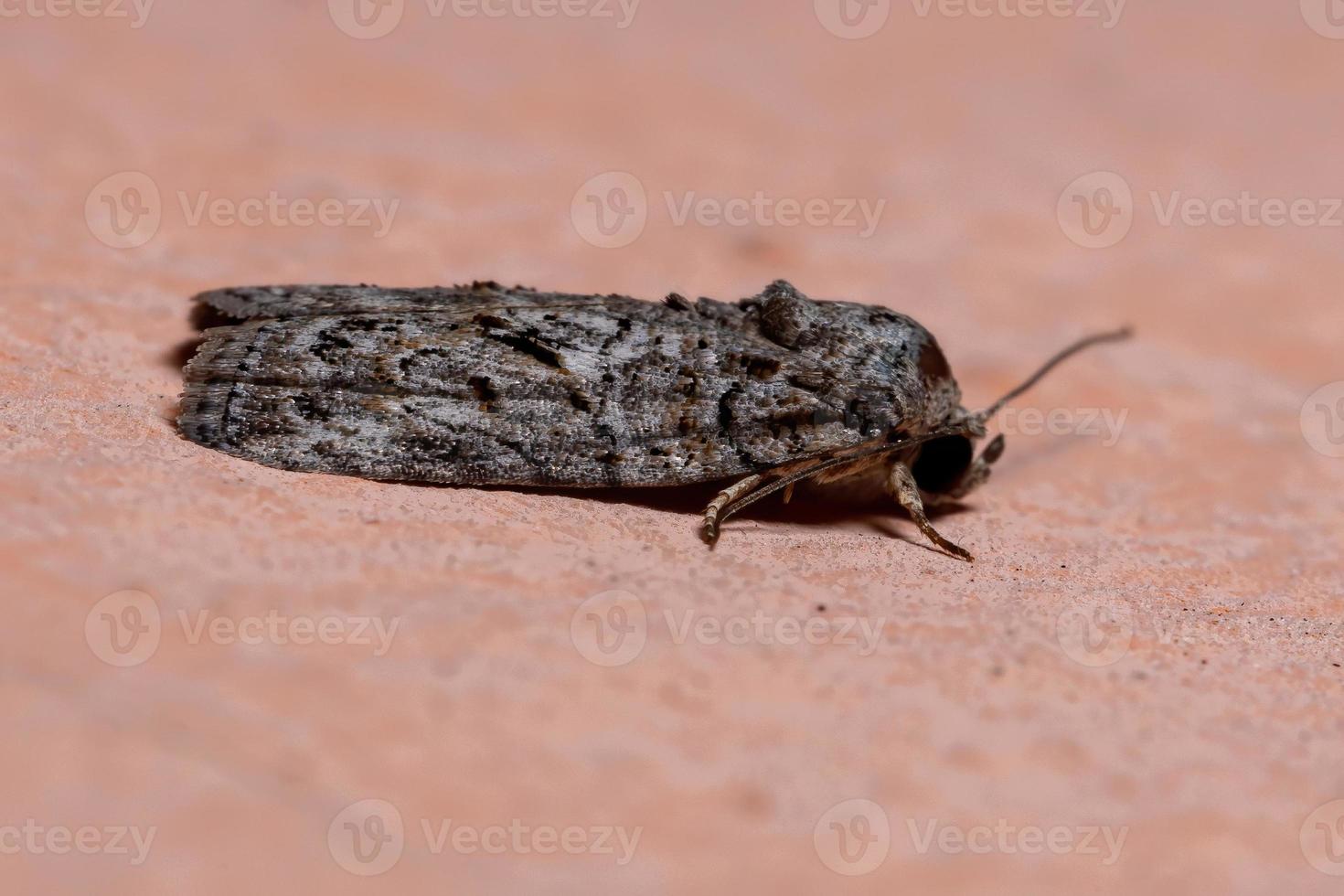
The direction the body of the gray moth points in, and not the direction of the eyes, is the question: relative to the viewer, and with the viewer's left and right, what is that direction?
facing to the right of the viewer
